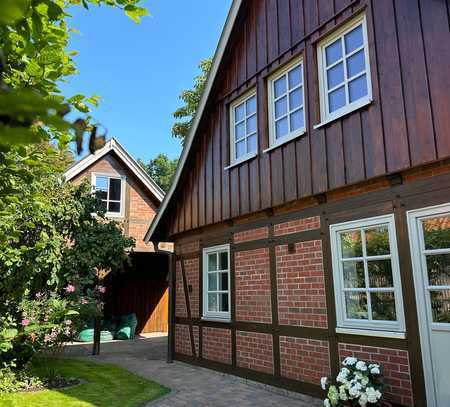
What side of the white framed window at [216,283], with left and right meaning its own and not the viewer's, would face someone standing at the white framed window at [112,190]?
right

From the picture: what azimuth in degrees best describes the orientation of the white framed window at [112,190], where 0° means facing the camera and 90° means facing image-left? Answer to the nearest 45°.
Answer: approximately 0°

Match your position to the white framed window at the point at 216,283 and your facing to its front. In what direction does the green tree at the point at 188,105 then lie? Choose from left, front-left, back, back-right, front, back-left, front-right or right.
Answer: back-right

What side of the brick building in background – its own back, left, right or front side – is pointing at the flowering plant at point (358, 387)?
front

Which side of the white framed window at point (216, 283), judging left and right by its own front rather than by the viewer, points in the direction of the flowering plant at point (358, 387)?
left

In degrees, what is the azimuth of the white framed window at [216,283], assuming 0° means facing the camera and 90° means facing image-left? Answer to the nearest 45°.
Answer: approximately 45°

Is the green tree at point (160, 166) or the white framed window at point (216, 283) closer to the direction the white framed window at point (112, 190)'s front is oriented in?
the white framed window

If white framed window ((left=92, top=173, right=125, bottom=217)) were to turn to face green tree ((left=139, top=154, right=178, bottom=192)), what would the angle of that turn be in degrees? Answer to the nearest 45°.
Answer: approximately 180°

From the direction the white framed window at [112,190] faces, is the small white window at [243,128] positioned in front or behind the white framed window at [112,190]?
in front

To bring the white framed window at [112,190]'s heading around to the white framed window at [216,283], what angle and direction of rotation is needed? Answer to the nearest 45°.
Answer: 0° — it already faces it

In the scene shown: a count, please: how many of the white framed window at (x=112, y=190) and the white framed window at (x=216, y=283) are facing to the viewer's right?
0
